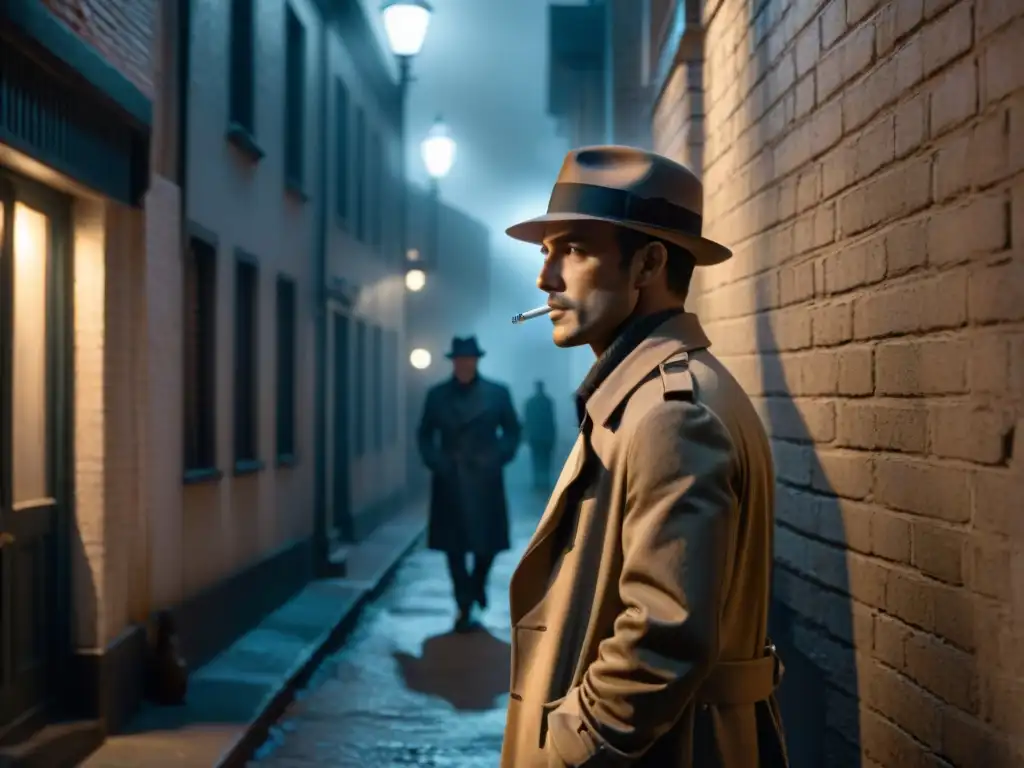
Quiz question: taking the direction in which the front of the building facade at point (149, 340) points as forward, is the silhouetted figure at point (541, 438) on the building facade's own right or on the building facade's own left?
on the building facade's own left

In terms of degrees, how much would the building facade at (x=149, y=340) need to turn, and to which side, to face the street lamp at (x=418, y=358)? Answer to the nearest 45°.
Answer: approximately 90° to its left

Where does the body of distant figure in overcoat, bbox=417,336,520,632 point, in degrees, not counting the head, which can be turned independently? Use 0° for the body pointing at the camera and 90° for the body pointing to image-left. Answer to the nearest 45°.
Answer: approximately 0°

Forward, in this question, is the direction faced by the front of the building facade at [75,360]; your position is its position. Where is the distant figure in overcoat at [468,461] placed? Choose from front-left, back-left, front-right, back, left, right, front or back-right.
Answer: front-left

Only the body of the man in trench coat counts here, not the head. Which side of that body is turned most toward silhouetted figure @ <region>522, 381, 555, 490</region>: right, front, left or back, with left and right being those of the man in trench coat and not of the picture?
right

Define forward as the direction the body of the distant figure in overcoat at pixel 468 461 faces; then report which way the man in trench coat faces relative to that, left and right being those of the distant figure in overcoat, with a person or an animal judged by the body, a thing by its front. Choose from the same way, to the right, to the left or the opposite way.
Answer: to the right

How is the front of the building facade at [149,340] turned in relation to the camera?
facing to the right of the viewer

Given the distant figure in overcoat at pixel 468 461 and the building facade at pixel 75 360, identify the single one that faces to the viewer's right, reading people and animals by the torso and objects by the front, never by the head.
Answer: the building facade

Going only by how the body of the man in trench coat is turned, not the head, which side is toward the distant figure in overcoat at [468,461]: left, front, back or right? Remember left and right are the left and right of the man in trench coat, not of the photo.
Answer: right

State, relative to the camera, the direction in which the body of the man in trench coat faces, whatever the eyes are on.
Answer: to the viewer's left

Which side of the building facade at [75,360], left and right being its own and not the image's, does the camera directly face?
right

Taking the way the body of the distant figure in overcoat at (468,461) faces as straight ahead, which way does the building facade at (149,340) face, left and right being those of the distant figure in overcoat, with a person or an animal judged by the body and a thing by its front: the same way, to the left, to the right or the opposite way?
to the left

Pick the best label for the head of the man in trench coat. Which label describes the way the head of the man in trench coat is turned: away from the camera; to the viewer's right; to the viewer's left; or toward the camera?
to the viewer's left

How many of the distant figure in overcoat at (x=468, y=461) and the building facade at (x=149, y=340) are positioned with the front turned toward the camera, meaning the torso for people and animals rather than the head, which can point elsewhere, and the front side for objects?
1

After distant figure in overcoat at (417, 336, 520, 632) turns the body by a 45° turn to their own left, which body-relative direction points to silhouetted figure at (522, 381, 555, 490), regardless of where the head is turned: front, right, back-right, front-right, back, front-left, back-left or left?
back-left
